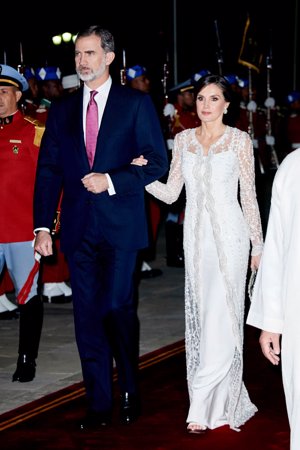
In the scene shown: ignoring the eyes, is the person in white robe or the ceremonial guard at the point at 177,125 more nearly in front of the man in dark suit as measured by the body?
the person in white robe

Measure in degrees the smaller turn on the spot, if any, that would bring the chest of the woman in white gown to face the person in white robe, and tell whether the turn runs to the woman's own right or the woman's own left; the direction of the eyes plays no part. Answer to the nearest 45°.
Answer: approximately 45° to the woman's own left

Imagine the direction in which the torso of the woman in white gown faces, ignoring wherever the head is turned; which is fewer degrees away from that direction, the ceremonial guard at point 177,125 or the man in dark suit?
the man in dark suit

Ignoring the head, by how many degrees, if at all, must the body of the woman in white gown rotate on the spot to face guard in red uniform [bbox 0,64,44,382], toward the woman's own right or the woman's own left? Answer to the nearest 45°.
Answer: approximately 90° to the woman's own right
